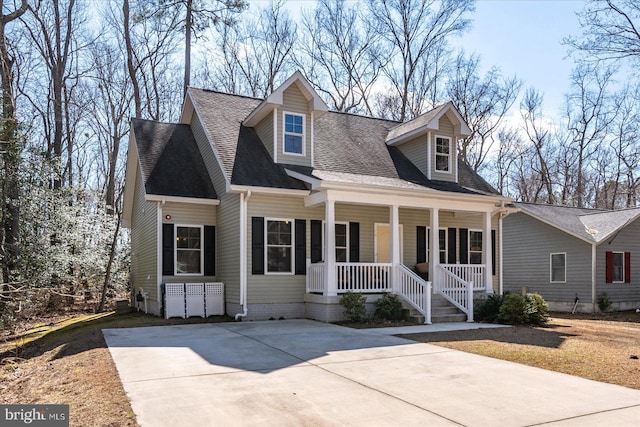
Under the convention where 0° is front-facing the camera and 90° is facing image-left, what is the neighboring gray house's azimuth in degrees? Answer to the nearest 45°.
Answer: approximately 315°

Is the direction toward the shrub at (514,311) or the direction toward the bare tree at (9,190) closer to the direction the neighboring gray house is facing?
the shrub

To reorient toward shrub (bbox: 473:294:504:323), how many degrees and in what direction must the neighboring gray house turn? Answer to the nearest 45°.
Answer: approximately 45° to its right

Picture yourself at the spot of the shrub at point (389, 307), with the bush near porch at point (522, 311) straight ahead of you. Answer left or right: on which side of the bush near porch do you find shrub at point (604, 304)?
left

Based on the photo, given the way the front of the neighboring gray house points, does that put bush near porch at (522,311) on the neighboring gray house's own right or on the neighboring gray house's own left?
on the neighboring gray house's own right

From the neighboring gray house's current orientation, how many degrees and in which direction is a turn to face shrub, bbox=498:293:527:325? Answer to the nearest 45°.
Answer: approximately 45° to its right

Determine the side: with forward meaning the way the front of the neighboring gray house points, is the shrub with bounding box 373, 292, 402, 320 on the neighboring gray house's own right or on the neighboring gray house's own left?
on the neighboring gray house's own right

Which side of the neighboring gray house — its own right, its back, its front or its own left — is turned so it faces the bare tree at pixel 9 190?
right
